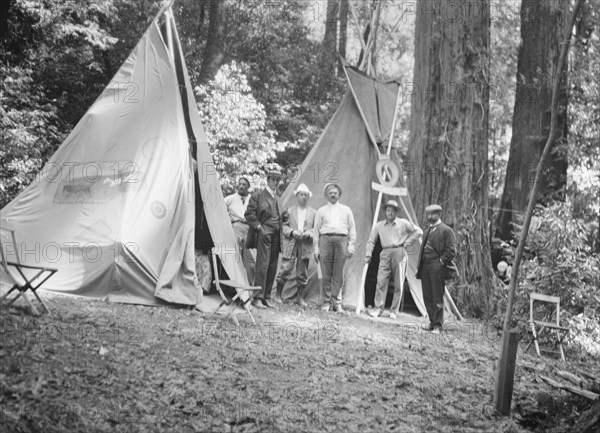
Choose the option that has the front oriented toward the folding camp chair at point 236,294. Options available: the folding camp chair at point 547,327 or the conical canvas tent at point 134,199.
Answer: the conical canvas tent

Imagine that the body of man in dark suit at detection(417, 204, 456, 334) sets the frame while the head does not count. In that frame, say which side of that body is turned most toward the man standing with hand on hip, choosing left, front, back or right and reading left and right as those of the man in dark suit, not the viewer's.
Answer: right

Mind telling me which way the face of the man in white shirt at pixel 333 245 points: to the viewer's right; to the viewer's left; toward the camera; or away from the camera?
toward the camera

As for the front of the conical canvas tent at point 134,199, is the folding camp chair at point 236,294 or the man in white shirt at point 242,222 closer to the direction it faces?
the folding camp chair

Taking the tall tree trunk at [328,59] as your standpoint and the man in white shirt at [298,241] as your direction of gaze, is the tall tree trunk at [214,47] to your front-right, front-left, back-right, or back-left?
front-right

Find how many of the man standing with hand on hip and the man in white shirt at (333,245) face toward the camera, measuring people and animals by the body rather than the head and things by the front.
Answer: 2

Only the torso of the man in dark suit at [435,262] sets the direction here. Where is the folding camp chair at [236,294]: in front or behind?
in front

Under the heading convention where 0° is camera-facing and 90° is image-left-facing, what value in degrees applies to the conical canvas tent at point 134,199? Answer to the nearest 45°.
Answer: approximately 315°

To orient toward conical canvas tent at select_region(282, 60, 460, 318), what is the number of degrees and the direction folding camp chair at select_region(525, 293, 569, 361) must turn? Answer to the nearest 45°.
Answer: approximately 180°

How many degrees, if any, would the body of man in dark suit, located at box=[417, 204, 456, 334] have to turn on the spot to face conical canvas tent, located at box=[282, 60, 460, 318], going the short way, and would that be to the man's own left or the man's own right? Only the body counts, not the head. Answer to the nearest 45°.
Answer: approximately 90° to the man's own right

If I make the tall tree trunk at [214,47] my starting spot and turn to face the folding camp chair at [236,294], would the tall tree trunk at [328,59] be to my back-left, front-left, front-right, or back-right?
back-left

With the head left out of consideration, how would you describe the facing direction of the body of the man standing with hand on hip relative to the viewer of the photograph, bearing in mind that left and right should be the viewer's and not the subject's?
facing the viewer

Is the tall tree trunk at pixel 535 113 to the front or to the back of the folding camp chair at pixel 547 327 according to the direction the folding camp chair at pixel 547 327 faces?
to the back

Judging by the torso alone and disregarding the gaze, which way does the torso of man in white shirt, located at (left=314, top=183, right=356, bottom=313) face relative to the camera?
toward the camera
